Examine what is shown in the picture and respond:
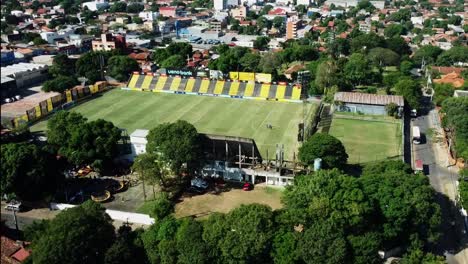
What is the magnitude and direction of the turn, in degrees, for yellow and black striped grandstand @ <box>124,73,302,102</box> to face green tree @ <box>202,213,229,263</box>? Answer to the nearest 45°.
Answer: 0° — it already faces it

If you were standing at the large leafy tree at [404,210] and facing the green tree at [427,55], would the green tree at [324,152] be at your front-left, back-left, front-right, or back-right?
front-left

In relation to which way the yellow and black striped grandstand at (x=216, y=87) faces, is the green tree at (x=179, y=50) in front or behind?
behind

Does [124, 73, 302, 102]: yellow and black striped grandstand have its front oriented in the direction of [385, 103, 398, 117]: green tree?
no

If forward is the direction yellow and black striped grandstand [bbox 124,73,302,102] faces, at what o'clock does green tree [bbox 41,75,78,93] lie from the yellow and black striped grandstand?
The green tree is roughly at 3 o'clock from the yellow and black striped grandstand.

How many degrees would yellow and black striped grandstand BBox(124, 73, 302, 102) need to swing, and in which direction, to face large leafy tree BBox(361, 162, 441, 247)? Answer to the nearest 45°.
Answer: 0° — it already faces it

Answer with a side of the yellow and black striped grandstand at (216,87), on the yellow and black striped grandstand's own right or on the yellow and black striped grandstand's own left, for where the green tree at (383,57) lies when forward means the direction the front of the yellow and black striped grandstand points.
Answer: on the yellow and black striped grandstand's own left

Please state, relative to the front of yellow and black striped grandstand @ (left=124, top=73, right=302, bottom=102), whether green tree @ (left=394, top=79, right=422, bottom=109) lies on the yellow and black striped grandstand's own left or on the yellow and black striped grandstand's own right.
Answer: on the yellow and black striped grandstand's own left

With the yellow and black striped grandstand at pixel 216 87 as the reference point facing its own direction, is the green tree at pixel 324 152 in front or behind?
in front

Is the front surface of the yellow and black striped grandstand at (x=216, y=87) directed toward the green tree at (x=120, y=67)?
no

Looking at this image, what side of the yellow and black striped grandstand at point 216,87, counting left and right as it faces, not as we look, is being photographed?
front

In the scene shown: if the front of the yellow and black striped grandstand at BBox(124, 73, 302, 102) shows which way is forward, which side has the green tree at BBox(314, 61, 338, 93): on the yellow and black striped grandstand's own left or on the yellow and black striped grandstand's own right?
on the yellow and black striped grandstand's own left
